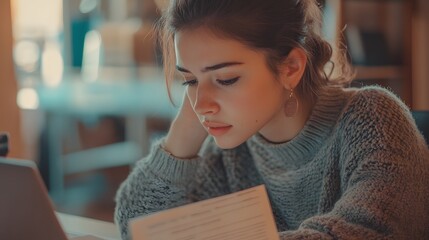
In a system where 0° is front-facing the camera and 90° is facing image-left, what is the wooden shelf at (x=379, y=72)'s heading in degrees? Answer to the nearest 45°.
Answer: approximately 0°

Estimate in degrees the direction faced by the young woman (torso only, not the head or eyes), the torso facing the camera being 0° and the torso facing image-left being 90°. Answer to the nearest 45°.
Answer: approximately 45°

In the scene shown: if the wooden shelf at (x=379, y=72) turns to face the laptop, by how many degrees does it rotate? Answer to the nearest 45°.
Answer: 0° — it already faces it

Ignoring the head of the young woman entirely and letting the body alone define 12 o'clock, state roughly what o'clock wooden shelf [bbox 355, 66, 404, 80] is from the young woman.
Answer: The wooden shelf is roughly at 5 o'clock from the young woman.

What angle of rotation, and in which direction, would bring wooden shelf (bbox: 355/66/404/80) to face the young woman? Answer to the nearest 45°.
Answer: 0° — it already faces them

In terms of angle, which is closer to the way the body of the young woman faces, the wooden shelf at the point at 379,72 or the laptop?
the laptop
